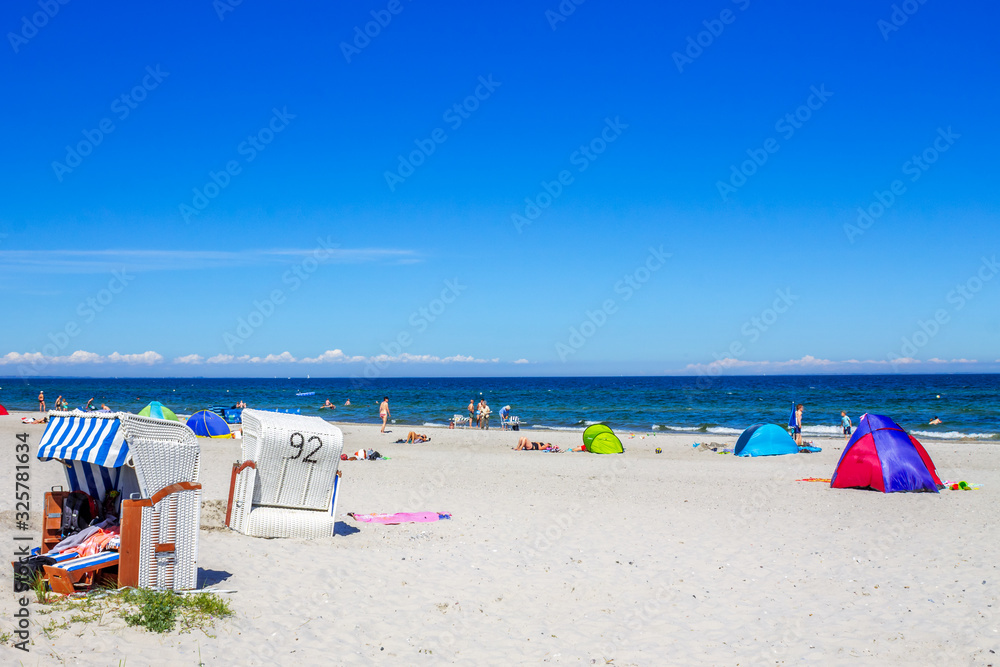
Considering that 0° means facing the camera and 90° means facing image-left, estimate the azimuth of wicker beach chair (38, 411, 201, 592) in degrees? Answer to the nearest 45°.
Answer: approximately 45°

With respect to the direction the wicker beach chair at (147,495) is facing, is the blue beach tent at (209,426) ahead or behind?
behind

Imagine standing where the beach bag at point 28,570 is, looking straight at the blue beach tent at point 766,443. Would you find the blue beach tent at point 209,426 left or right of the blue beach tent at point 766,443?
left

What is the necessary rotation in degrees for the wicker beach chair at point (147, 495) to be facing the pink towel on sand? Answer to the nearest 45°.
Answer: approximately 180°

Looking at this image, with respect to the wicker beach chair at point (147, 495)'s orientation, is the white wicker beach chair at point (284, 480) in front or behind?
behind

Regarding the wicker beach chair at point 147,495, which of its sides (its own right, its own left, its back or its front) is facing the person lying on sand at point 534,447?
back

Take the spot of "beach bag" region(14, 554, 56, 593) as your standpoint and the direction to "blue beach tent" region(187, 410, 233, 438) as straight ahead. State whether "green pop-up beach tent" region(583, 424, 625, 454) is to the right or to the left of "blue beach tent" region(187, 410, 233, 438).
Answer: right

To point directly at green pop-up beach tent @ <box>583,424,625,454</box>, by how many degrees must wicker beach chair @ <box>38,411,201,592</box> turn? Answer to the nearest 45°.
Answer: approximately 180°
